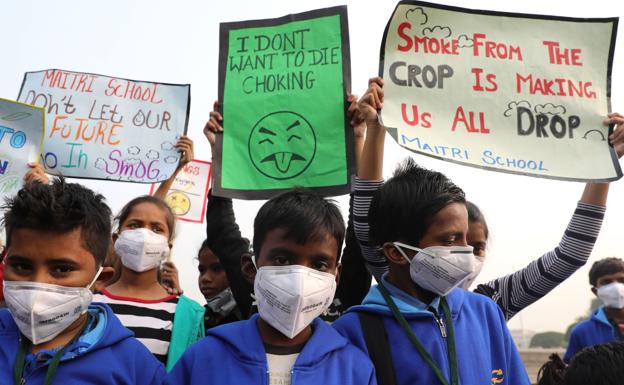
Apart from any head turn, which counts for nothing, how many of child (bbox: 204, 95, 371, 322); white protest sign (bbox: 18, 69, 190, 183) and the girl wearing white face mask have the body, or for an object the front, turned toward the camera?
3

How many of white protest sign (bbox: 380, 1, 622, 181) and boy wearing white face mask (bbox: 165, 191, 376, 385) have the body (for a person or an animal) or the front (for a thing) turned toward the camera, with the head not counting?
2

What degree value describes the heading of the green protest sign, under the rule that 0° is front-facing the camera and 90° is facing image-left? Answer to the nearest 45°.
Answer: approximately 0°

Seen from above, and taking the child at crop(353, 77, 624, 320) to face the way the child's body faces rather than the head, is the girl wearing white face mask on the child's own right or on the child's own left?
on the child's own right

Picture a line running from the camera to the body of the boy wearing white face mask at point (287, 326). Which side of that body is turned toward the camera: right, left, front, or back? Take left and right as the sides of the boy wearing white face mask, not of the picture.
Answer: front

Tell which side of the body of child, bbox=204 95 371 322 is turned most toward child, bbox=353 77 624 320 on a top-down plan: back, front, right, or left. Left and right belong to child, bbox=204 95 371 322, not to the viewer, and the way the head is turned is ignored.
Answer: left

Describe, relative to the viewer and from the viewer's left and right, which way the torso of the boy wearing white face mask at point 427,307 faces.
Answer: facing the viewer and to the right of the viewer

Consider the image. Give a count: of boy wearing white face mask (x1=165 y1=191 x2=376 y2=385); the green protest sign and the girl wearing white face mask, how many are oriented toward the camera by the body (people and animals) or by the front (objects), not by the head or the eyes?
3

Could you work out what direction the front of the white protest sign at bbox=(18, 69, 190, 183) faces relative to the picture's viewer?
facing the viewer

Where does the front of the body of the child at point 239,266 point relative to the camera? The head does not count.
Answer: toward the camera
